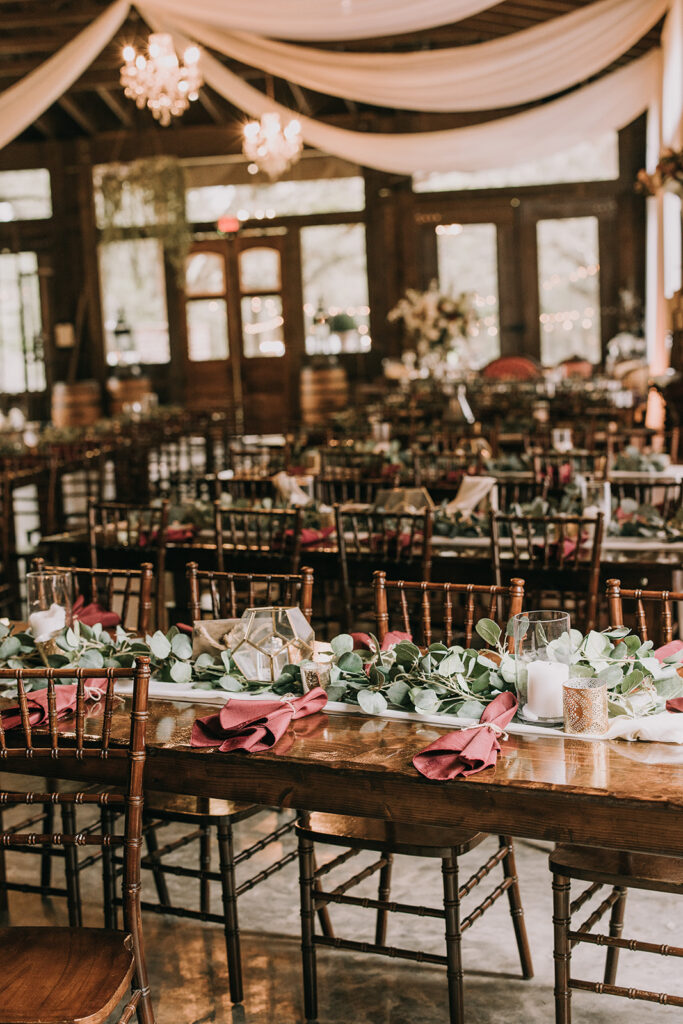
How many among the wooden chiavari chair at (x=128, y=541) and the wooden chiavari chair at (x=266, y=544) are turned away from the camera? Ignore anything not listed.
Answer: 2

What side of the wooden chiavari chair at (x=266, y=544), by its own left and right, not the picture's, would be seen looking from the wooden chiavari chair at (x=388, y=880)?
back

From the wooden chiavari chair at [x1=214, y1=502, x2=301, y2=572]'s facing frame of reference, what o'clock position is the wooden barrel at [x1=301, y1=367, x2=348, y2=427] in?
The wooden barrel is roughly at 12 o'clock from the wooden chiavari chair.

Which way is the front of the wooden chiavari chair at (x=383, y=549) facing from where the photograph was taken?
facing away from the viewer

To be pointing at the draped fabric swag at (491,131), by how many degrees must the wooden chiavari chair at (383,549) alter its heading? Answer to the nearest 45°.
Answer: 0° — it already faces it

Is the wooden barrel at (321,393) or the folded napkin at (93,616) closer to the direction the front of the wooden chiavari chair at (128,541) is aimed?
the wooden barrel

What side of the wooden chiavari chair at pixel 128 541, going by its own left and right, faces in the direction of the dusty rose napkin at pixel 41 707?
back

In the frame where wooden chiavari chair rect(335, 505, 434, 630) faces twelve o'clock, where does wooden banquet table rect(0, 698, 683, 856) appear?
The wooden banquet table is roughly at 6 o'clock from the wooden chiavari chair.

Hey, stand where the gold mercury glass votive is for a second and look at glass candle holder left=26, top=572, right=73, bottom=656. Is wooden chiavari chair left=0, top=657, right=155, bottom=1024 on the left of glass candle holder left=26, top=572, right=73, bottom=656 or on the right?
left

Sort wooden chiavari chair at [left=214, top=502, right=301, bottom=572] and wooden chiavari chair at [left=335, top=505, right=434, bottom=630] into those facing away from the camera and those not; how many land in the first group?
2

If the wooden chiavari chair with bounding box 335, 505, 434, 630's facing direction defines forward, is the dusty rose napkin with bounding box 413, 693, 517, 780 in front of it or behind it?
behind

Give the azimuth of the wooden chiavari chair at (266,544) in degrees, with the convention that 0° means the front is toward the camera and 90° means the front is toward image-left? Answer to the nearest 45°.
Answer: approximately 180°

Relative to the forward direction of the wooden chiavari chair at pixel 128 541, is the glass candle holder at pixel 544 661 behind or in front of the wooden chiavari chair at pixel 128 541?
behind

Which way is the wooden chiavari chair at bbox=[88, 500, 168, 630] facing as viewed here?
away from the camera
